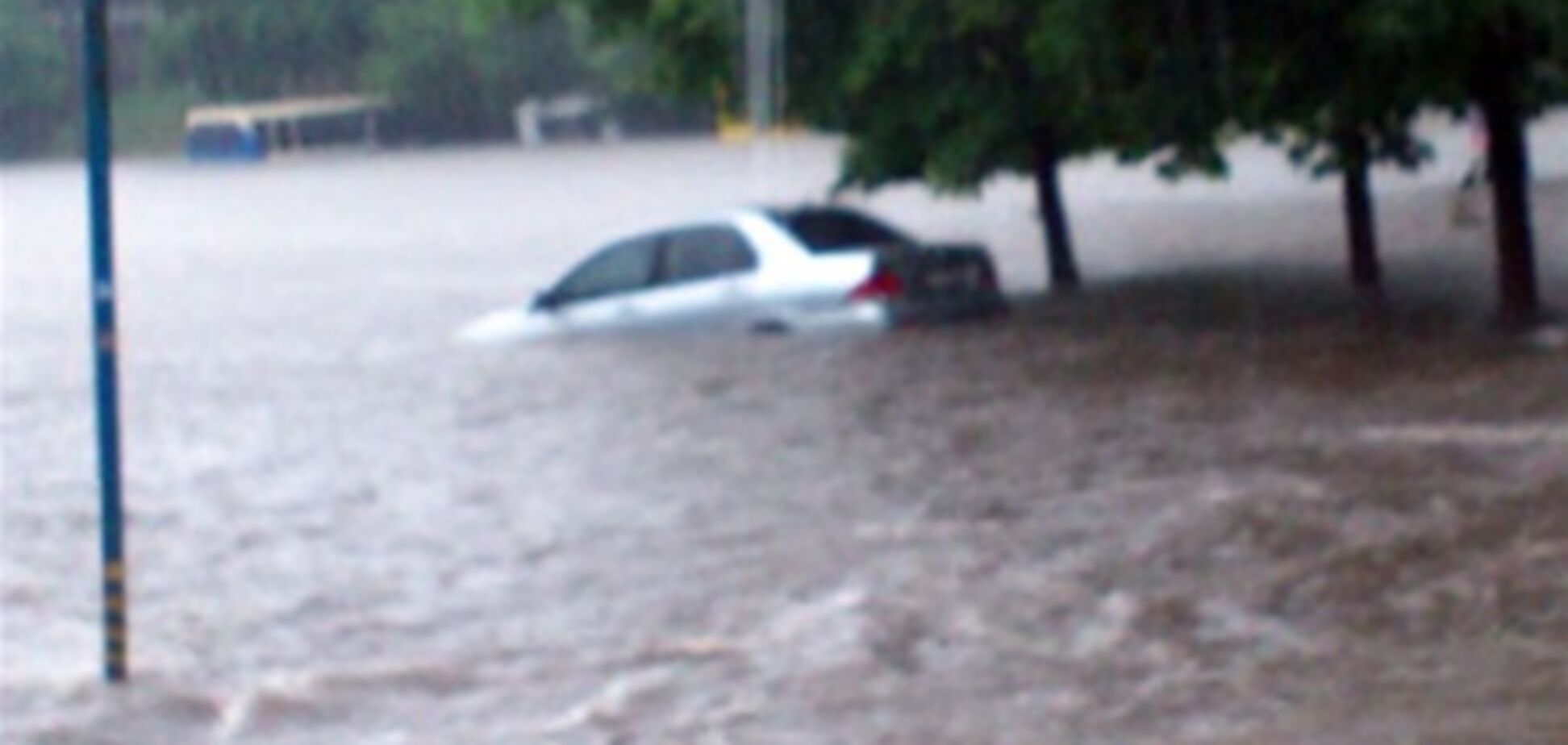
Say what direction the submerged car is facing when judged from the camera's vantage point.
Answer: facing away from the viewer and to the left of the viewer

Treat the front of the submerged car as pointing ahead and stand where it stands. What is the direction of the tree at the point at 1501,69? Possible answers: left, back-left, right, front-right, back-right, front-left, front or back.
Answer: back

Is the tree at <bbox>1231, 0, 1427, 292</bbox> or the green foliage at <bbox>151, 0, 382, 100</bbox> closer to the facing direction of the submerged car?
the green foliage

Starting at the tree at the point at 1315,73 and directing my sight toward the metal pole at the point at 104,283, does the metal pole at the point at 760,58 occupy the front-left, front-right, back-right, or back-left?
back-right

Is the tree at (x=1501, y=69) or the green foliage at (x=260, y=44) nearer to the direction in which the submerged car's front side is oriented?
the green foliage

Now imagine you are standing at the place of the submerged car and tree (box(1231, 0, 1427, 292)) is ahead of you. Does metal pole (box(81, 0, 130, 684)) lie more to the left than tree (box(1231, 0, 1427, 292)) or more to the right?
right

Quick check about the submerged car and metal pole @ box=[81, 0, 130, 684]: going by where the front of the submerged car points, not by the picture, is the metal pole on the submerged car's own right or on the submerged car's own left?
on the submerged car's own left

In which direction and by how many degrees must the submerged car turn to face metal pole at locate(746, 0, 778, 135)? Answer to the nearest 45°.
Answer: approximately 45° to its right
